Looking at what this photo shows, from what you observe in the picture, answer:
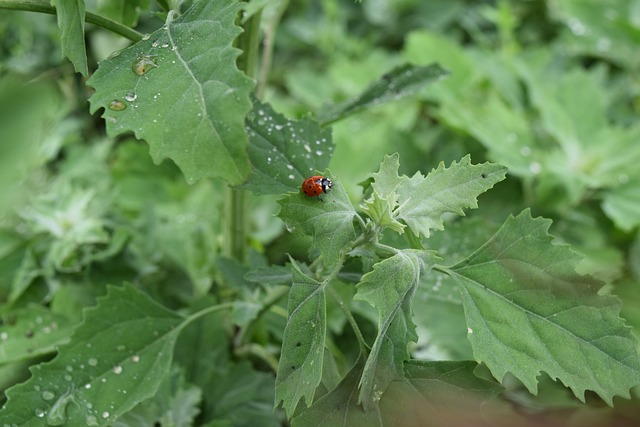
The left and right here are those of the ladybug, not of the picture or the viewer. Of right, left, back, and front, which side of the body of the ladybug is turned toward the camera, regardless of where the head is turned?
right
